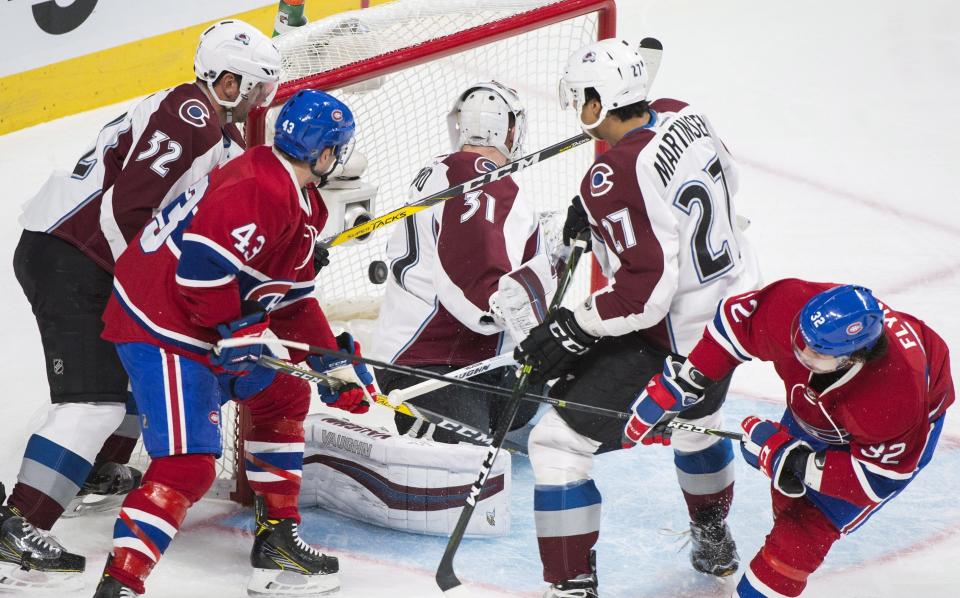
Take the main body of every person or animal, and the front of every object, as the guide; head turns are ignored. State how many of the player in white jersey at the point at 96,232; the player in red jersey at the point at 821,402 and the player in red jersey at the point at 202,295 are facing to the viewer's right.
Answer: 2

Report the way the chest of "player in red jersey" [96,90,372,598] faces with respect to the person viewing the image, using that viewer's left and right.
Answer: facing to the right of the viewer

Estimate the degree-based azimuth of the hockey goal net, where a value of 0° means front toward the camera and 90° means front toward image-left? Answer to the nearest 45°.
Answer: approximately 315°

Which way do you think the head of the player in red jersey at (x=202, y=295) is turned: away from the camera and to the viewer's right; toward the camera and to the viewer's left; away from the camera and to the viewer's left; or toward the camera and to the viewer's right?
away from the camera and to the viewer's right

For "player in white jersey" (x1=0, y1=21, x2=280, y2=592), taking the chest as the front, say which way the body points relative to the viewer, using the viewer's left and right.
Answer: facing to the right of the viewer
